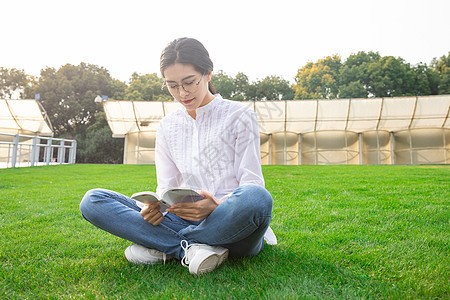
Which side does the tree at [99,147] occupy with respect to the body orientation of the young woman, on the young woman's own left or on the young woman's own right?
on the young woman's own right

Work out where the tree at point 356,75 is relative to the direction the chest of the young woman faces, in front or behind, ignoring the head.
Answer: behind

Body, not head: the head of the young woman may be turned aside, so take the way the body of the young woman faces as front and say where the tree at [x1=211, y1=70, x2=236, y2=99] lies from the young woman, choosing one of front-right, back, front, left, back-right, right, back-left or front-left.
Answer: back-right

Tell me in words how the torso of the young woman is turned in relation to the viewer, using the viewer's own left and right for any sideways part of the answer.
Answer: facing the viewer and to the left of the viewer

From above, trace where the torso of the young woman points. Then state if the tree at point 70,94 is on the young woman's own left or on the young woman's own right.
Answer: on the young woman's own right

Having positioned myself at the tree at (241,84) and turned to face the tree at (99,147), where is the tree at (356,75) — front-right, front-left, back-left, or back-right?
back-left

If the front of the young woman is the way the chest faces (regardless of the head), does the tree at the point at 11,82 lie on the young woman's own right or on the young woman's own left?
on the young woman's own right

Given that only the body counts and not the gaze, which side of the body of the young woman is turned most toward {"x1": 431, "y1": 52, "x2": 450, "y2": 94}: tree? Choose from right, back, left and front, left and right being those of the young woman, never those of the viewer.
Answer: back

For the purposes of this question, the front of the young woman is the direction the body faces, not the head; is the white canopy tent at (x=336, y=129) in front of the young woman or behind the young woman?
behind

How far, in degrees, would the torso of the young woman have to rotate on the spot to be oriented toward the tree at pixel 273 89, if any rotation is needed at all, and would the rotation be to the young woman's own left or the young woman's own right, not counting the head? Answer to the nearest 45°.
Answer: approximately 135° to the young woman's own right

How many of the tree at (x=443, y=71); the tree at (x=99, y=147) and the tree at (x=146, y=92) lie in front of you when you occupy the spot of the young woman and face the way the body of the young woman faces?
0
